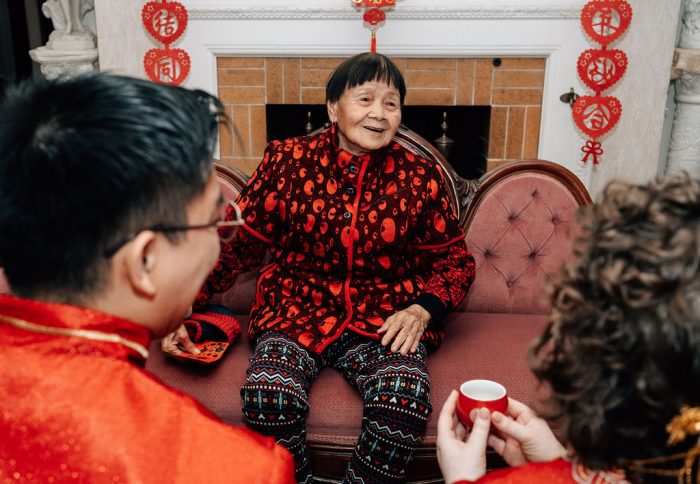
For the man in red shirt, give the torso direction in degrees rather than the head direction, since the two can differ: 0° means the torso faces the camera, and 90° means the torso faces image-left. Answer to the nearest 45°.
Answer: approximately 225°

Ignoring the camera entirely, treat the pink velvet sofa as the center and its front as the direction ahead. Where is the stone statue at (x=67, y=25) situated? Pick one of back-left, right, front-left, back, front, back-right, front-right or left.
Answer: back-right

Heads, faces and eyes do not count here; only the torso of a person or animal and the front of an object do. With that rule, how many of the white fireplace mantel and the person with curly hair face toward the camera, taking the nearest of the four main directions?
1

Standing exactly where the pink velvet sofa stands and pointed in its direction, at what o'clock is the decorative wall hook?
The decorative wall hook is roughly at 7 o'clock from the pink velvet sofa.

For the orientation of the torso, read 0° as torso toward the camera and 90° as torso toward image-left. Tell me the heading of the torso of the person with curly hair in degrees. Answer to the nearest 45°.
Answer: approximately 135°

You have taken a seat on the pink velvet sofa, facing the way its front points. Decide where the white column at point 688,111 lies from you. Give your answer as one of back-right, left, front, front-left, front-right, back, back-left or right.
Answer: back-left

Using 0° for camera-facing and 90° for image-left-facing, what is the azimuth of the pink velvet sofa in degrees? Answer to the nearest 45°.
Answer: approximately 0°

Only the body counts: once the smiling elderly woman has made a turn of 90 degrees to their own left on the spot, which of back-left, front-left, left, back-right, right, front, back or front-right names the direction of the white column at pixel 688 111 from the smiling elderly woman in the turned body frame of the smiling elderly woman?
front-left

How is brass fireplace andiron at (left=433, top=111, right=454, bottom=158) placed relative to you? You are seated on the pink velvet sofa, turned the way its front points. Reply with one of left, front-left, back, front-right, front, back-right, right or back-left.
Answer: back

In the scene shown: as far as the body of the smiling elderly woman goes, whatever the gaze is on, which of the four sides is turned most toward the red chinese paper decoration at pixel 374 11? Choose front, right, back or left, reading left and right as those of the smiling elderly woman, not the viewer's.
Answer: back

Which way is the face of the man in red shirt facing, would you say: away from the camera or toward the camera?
away from the camera

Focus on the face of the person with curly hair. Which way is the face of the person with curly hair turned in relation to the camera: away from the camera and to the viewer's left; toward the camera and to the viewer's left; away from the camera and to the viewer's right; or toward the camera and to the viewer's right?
away from the camera and to the viewer's left
